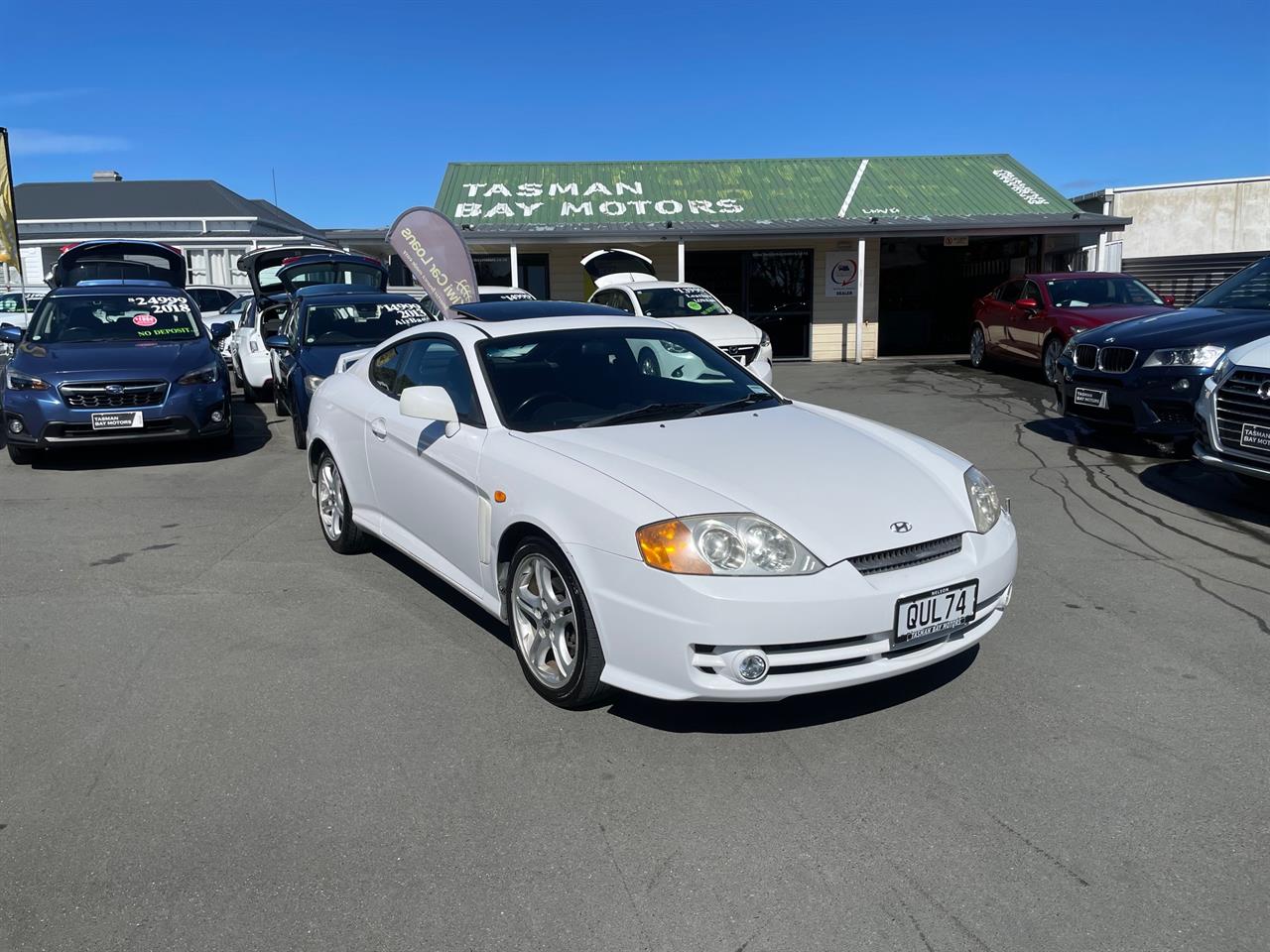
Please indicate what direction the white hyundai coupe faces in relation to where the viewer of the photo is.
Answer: facing the viewer and to the right of the viewer

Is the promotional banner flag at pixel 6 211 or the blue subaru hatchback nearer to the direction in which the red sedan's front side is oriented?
the blue subaru hatchback

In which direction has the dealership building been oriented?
toward the camera

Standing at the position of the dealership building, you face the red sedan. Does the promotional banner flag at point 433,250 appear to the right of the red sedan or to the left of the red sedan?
right

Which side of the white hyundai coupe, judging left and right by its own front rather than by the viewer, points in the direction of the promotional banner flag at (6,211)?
back

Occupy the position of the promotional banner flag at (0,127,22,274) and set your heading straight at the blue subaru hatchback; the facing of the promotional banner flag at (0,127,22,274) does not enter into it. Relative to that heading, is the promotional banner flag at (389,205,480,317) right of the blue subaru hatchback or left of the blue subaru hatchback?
left

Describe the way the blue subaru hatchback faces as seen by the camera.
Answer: facing the viewer

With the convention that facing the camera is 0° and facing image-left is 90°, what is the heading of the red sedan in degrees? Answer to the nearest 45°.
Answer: approximately 315°

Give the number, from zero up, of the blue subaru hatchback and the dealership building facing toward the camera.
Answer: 2

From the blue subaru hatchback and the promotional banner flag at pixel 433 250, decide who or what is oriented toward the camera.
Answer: the blue subaru hatchback

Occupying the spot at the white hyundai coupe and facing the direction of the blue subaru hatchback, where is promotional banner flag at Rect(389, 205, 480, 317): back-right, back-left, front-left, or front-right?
front-right
